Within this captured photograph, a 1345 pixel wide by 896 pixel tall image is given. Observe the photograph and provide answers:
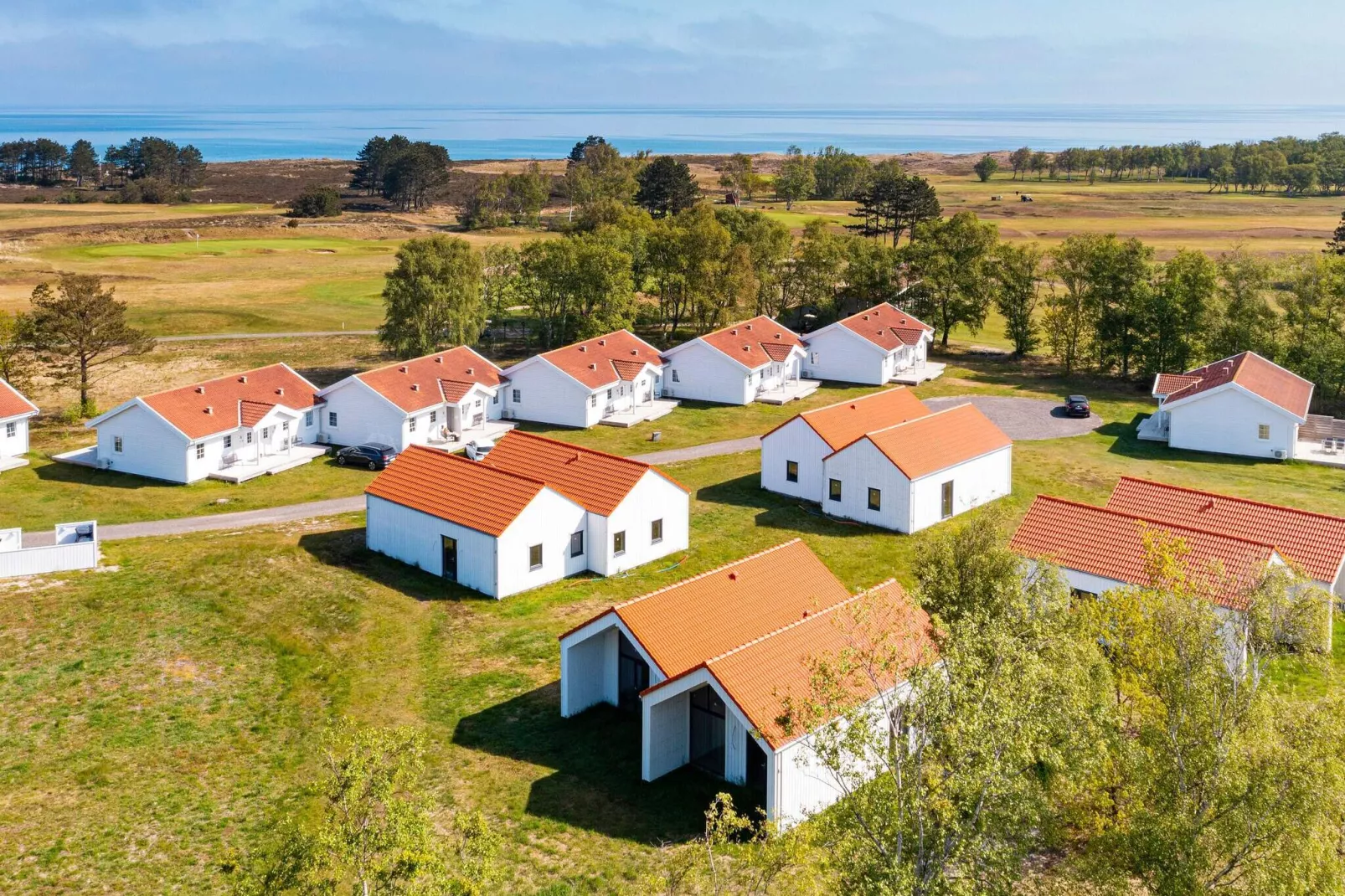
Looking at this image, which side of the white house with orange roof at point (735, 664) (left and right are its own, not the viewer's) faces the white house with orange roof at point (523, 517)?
right

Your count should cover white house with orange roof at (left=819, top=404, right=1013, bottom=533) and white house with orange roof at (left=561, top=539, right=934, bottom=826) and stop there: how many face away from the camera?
0

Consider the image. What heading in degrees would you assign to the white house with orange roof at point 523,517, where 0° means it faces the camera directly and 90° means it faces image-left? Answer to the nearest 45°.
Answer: approximately 45°

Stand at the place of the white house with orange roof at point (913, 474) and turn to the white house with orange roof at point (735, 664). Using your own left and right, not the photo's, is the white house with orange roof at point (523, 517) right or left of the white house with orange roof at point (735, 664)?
right

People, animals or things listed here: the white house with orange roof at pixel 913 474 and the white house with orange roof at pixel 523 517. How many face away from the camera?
0

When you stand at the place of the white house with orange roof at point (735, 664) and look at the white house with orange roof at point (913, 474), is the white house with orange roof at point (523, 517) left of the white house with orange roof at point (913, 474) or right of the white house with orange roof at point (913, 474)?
left

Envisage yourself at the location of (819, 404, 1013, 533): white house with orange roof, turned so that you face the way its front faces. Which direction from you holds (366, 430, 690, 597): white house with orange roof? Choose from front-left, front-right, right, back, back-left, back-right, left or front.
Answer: right

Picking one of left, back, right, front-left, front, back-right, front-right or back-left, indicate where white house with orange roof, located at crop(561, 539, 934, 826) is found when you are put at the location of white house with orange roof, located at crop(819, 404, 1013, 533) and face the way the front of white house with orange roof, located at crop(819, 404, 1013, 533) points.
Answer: front-right

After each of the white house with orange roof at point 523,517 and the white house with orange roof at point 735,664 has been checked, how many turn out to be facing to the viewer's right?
0

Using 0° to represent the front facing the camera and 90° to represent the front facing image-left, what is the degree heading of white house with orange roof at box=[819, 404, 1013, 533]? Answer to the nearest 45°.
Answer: approximately 315°
